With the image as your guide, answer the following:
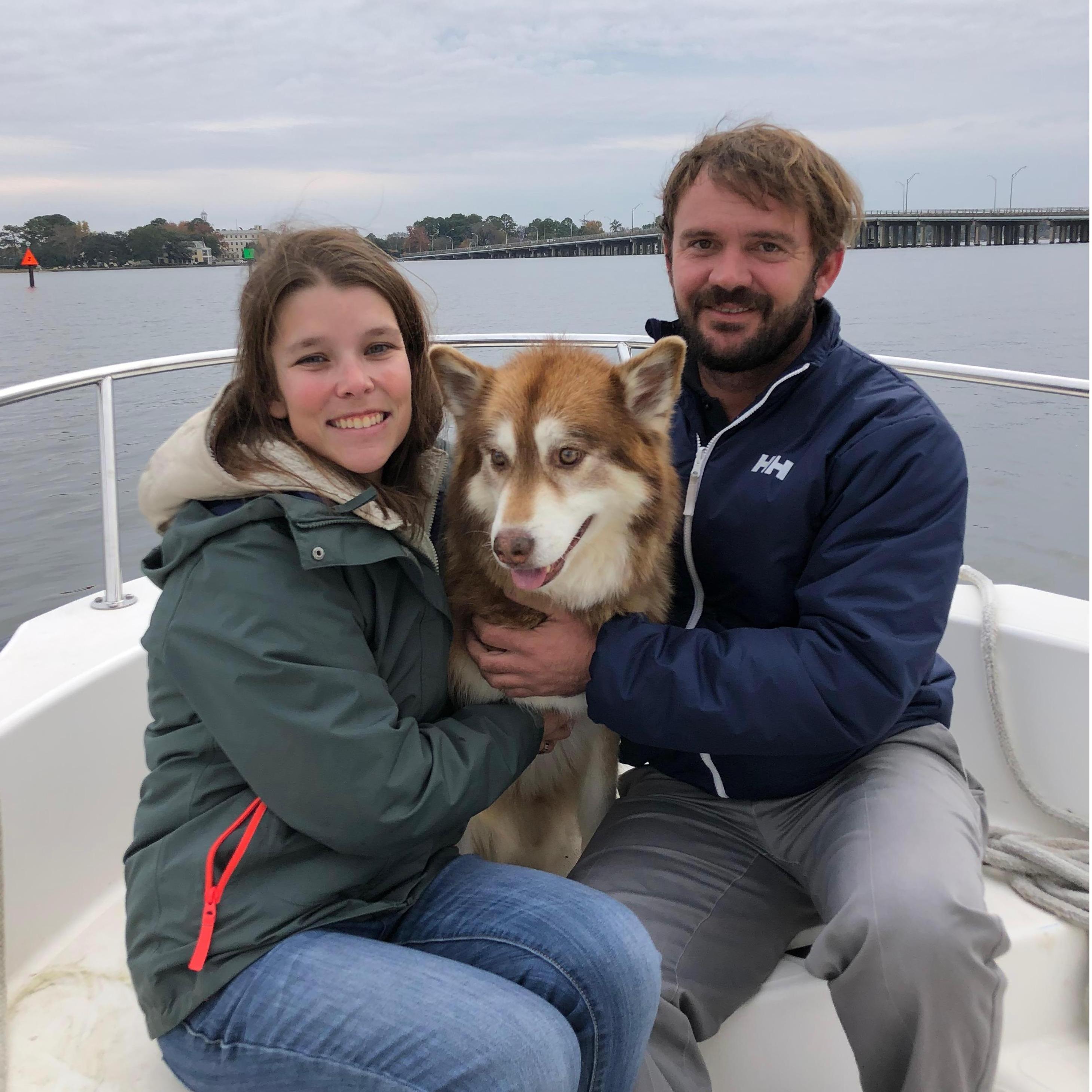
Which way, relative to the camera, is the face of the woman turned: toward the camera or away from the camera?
toward the camera

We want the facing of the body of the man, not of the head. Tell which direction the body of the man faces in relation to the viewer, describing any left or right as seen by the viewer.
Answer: facing the viewer and to the left of the viewer
